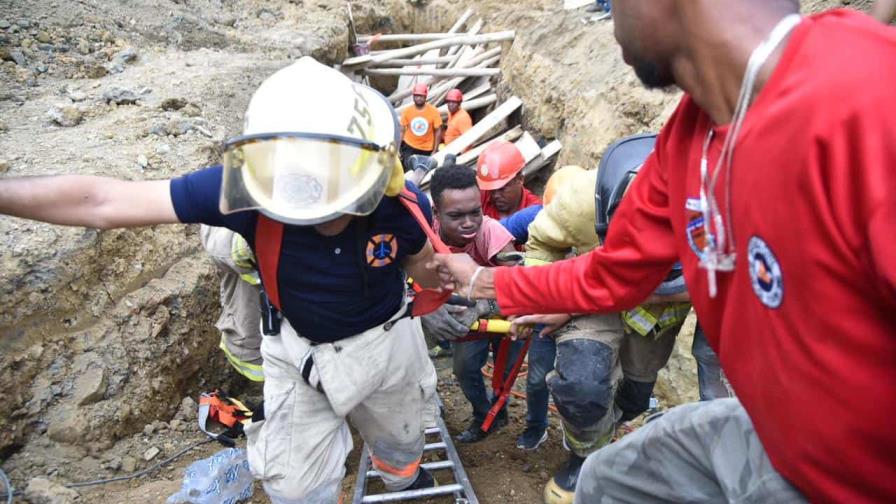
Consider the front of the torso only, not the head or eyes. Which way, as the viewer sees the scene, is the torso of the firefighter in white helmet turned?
toward the camera

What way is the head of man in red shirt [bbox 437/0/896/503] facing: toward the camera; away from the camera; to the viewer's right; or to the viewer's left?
to the viewer's left

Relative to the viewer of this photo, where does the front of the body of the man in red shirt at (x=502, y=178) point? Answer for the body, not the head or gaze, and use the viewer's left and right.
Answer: facing the viewer and to the left of the viewer

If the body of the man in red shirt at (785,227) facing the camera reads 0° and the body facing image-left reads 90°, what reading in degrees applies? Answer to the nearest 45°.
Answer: approximately 45°

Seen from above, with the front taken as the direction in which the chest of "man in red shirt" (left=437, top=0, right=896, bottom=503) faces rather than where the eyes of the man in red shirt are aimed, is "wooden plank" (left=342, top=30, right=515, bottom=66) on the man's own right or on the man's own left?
on the man's own right

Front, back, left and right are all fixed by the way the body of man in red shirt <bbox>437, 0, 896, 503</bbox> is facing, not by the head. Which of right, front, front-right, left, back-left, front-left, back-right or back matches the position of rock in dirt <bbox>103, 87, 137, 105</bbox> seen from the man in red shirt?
right

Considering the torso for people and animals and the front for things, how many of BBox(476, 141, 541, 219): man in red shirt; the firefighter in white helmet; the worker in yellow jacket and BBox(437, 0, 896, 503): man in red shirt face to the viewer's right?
0
